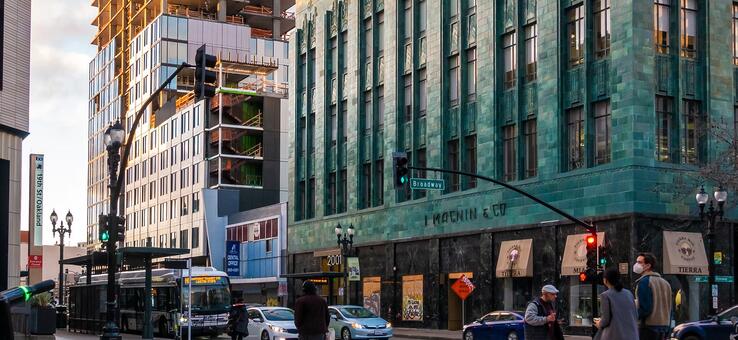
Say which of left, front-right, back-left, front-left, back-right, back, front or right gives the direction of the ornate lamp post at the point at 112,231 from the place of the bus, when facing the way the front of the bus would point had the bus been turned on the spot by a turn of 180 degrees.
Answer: back-left

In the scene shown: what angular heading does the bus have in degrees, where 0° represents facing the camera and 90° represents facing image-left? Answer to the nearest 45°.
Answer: approximately 315°

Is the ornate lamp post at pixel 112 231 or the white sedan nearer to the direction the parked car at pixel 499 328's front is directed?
the white sedan

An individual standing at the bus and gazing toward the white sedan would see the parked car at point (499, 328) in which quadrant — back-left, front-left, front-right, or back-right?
front-left

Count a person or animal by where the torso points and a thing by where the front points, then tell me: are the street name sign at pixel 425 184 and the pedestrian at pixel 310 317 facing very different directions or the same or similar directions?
very different directions

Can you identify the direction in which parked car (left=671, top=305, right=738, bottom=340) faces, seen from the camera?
facing to the left of the viewer

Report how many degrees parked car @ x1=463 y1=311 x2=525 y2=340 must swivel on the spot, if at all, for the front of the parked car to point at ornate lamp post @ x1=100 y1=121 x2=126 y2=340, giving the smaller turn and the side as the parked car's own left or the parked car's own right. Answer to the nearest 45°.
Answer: approximately 45° to the parked car's own left

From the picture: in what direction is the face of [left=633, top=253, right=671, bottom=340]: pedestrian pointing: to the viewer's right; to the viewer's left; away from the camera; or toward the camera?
to the viewer's left

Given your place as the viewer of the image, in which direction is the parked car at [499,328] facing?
facing to the left of the viewer

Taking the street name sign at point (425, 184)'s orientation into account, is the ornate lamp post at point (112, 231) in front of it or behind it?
in front

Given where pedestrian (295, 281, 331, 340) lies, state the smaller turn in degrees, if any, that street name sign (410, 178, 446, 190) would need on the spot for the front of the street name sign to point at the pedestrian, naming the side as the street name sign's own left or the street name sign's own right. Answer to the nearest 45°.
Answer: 0° — it already faces them

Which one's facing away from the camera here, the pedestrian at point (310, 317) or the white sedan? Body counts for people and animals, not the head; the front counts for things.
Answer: the pedestrian

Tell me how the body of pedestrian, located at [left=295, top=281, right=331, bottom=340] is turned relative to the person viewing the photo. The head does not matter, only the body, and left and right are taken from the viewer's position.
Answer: facing away from the viewer
